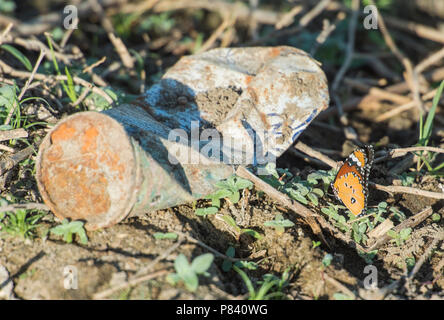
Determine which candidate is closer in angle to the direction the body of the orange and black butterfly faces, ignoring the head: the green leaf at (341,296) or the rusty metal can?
the rusty metal can
